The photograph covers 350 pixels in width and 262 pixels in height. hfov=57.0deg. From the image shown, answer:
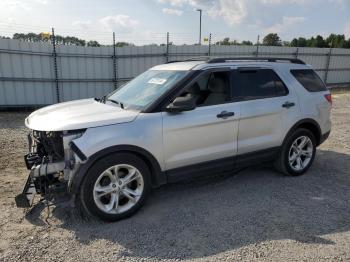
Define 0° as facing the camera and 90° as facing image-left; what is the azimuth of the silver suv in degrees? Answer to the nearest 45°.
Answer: approximately 45°

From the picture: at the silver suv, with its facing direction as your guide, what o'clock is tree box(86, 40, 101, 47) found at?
The tree is roughly at 4 o'clock from the silver suv.

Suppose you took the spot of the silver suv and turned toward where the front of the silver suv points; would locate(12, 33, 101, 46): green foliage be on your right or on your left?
on your right
